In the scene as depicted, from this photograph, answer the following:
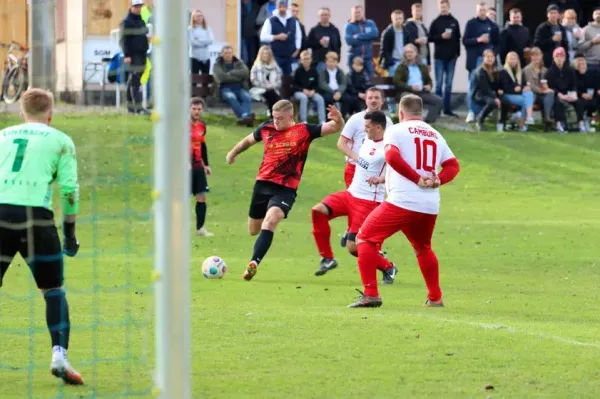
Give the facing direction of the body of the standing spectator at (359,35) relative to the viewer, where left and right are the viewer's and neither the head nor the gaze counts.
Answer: facing the viewer

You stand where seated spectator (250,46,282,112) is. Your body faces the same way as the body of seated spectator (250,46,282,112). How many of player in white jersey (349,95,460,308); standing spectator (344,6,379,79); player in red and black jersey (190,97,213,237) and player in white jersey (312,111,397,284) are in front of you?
3

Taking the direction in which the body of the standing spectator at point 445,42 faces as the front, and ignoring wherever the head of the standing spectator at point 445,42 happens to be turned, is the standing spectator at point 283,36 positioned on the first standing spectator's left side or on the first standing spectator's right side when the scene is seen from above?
on the first standing spectator's right side

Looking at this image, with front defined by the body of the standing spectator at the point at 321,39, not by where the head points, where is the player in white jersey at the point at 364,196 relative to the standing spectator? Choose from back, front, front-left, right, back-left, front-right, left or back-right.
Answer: front

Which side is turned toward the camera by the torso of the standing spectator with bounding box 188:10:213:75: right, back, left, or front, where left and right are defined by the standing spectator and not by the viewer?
front

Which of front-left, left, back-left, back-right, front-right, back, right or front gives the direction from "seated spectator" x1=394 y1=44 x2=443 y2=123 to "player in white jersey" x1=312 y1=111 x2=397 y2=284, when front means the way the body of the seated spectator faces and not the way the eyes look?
front-right

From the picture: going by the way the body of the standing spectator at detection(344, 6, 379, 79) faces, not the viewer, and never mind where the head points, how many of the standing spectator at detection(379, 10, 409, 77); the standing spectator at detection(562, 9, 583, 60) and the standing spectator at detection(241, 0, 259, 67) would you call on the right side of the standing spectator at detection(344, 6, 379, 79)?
1

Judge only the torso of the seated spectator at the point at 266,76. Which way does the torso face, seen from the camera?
toward the camera

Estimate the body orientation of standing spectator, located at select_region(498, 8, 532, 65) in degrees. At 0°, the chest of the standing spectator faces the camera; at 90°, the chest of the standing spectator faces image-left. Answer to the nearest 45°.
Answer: approximately 0°

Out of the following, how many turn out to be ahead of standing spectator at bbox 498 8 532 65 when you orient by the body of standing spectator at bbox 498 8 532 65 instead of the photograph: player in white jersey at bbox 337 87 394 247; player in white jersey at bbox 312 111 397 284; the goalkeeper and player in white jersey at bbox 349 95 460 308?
4

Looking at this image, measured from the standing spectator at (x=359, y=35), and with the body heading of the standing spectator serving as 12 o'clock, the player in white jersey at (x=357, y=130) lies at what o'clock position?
The player in white jersey is roughly at 12 o'clock from the standing spectator.

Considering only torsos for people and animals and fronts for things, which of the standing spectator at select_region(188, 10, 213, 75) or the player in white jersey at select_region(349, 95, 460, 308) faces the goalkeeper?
the standing spectator

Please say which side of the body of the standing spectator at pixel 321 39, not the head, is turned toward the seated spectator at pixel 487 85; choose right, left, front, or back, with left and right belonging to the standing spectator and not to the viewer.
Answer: left
